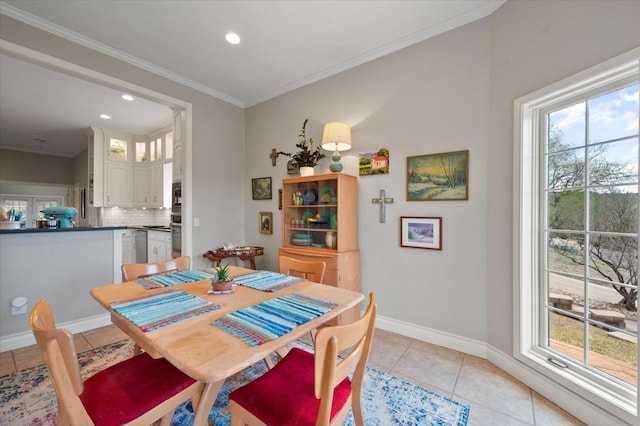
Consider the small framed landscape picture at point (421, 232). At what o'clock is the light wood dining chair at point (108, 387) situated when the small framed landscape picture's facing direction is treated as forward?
The light wood dining chair is roughly at 1 o'clock from the small framed landscape picture.

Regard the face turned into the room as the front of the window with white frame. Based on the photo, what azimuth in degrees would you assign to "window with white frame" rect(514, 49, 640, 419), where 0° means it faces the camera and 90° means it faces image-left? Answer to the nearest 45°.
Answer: approximately 45°

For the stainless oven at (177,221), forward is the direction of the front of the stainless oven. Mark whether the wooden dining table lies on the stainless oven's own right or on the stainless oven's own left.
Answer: on the stainless oven's own left

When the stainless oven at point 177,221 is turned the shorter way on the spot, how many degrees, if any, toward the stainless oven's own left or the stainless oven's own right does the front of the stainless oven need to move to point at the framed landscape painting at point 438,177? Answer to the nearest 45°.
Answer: approximately 90° to the stainless oven's own left

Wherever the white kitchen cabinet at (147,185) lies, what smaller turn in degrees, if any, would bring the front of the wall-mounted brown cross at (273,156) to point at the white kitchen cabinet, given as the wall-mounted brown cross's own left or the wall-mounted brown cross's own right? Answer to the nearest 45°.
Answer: approximately 90° to the wall-mounted brown cross's own right

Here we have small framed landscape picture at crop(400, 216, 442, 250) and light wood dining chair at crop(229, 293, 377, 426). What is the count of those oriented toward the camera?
1

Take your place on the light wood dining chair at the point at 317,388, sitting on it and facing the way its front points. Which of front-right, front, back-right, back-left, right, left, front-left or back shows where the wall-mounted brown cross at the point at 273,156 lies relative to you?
front-right

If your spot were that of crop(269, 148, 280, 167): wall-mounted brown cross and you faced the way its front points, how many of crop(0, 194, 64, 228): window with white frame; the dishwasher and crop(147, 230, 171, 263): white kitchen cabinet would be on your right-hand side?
3

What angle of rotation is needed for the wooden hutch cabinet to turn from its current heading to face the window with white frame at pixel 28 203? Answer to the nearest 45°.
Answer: approximately 90° to its right

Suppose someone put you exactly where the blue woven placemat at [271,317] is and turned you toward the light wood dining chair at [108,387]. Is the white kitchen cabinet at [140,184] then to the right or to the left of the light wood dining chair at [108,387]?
right

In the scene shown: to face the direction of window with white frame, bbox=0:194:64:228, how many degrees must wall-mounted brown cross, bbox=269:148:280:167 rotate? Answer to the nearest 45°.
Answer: approximately 90° to its right

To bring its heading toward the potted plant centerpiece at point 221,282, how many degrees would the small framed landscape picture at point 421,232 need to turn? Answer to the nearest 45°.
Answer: approximately 45° to its right

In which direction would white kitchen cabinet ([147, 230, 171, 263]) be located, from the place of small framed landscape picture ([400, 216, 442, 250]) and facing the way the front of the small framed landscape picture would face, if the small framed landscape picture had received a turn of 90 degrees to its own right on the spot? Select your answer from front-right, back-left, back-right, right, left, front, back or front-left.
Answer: front
